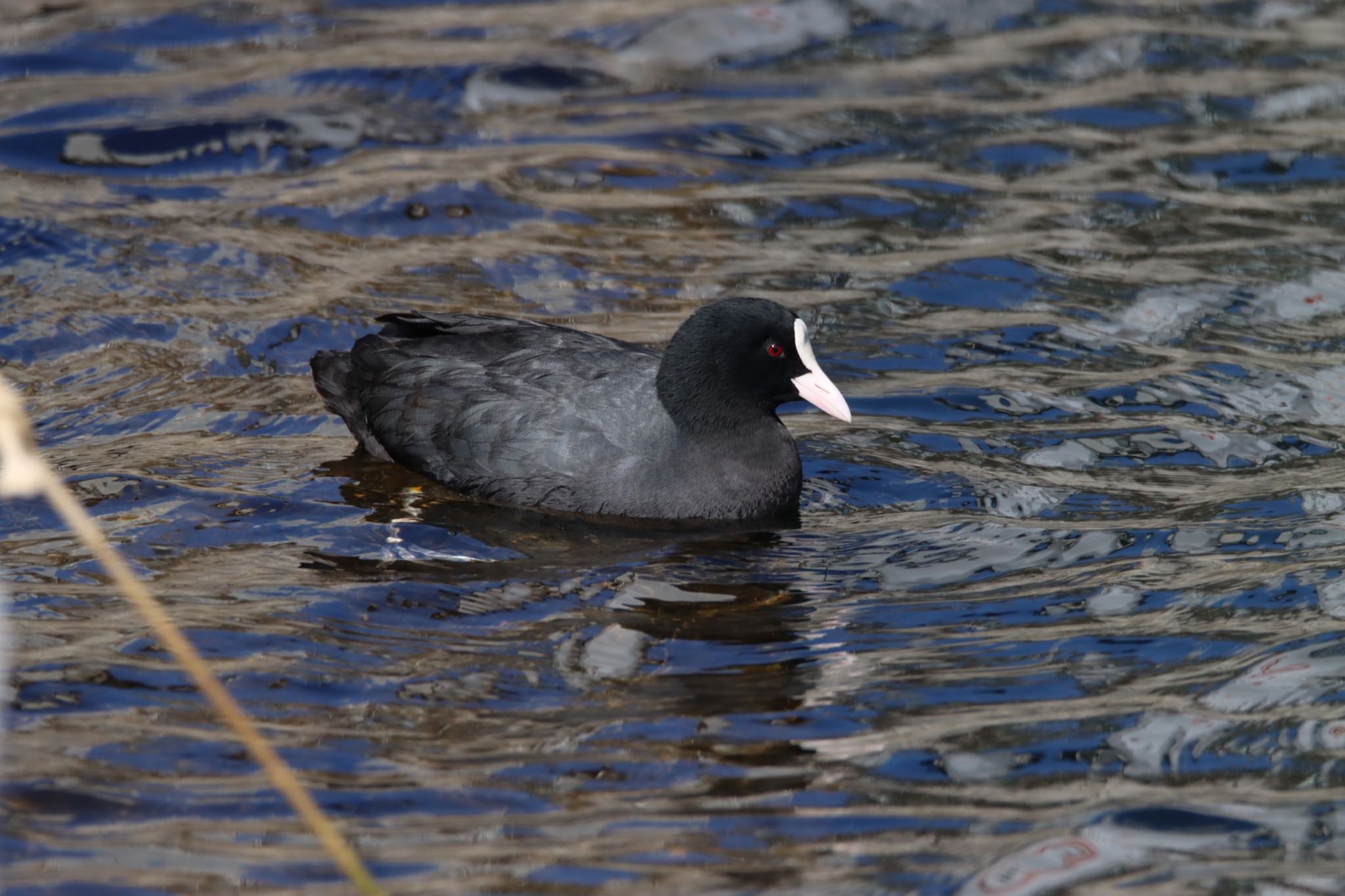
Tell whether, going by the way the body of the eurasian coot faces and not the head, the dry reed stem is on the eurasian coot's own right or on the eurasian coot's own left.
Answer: on the eurasian coot's own right

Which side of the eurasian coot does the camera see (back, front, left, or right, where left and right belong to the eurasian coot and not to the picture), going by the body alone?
right
